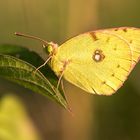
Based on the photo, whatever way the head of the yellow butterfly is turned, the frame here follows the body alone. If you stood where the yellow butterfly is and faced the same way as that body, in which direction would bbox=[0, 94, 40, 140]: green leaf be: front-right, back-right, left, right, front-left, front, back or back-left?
front-left

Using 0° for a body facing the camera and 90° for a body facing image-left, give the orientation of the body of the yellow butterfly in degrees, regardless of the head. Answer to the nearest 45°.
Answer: approximately 90°
